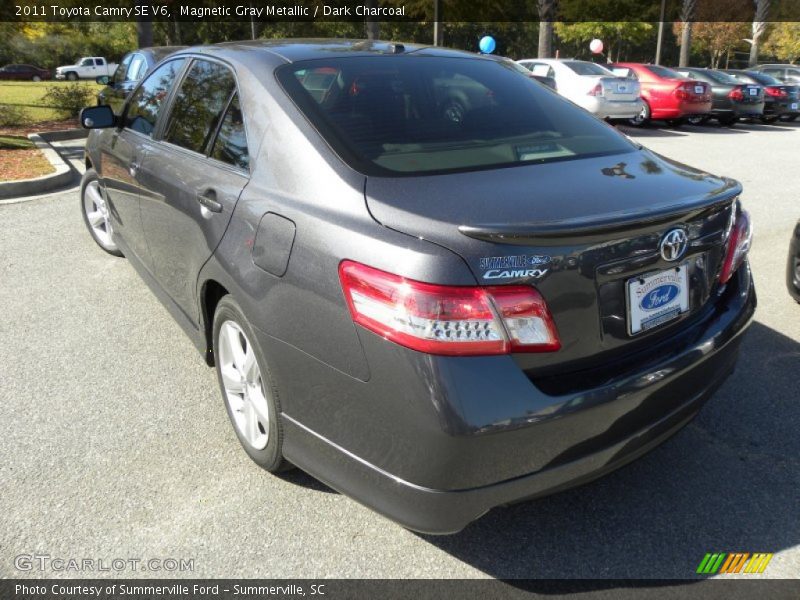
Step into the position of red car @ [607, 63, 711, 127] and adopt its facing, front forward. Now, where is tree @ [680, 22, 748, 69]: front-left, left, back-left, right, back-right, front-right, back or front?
front-right

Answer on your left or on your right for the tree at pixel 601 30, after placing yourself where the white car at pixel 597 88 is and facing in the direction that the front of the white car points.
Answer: on your right

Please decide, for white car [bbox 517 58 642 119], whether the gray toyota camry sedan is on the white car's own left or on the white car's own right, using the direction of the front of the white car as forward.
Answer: on the white car's own left

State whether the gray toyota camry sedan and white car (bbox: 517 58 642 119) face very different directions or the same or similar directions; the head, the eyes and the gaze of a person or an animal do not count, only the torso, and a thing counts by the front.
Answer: same or similar directions

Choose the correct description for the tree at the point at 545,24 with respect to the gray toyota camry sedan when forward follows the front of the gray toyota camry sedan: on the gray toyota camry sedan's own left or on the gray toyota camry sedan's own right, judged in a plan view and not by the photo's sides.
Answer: on the gray toyota camry sedan's own right

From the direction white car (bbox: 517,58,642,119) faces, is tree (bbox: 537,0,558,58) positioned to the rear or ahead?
ahead

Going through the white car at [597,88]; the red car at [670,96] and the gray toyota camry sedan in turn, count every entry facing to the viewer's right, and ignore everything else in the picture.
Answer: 0

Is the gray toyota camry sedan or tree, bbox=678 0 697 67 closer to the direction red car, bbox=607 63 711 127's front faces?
the tree

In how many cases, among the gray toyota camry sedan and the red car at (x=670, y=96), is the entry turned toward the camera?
0

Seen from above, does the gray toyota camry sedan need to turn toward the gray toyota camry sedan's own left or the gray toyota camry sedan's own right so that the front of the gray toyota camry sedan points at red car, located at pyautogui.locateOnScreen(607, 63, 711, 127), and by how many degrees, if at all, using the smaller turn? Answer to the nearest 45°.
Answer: approximately 45° to the gray toyota camry sedan's own right

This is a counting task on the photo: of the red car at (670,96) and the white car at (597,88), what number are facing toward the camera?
0

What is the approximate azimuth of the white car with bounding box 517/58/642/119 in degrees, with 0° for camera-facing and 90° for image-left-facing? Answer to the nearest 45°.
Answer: approximately 135°

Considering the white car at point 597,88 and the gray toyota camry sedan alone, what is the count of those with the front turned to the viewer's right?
0

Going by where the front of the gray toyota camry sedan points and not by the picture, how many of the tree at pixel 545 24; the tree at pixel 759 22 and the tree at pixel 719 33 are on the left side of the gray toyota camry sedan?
0

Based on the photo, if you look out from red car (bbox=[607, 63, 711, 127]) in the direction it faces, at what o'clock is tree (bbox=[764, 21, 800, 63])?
The tree is roughly at 2 o'clock from the red car.

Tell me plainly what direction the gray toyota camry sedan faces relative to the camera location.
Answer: facing away from the viewer and to the left of the viewer

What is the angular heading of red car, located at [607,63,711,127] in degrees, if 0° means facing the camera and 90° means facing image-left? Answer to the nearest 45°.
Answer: approximately 135°

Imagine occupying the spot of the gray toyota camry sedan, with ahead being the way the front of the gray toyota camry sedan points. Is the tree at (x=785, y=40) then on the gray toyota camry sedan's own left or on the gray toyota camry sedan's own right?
on the gray toyota camry sedan's own right

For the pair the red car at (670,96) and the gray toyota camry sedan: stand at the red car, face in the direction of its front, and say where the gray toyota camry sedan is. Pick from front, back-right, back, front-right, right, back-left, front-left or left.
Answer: back-left

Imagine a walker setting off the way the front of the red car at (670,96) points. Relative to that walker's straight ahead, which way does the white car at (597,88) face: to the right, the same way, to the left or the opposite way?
the same way

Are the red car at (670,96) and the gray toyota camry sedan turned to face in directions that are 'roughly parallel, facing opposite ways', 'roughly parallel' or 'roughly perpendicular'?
roughly parallel
